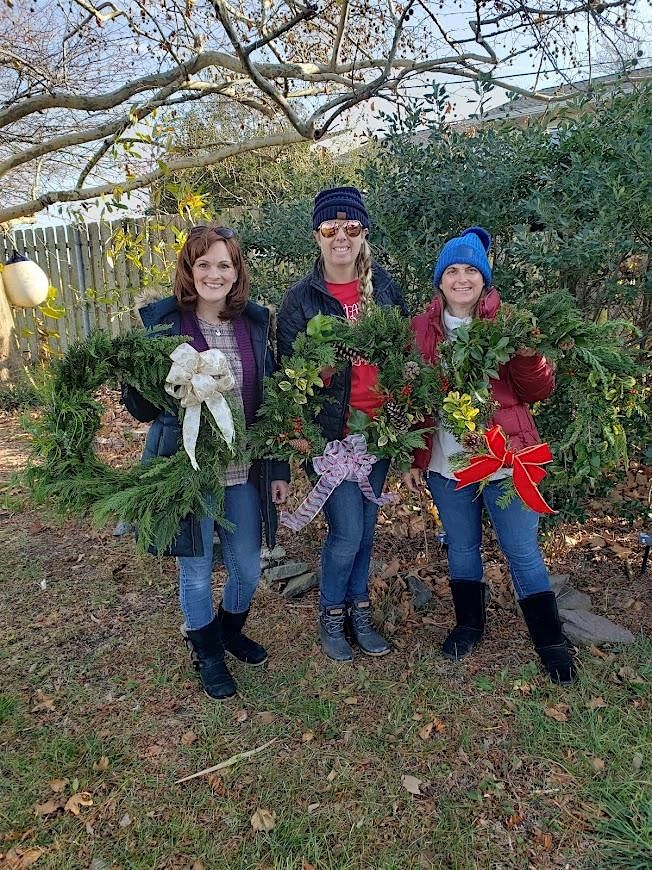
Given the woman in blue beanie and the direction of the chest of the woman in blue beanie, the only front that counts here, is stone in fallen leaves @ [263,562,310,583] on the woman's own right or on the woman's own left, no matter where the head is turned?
on the woman's own right

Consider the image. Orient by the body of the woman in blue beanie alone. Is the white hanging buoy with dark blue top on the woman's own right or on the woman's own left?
on the woman's own right

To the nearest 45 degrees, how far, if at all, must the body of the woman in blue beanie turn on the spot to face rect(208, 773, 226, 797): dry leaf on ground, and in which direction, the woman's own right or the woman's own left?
approximately 45° to the woman's own right

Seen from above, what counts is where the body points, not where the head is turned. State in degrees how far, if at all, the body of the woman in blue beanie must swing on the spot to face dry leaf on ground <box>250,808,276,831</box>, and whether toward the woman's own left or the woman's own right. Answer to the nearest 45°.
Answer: approximately 45° to the woman's own right

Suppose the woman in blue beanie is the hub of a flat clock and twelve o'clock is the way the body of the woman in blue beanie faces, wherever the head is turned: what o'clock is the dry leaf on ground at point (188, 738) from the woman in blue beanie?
The dry leaf on ground is roughly at 2 o'clock from the woman in blue beanie.

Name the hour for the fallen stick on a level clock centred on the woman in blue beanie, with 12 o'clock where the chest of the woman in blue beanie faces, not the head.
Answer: The fallen stick is roughly at 2 o'clock from the woman in blue beanie.

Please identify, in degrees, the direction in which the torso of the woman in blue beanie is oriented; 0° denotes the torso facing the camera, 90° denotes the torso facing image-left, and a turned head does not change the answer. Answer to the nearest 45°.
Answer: approximately 0°

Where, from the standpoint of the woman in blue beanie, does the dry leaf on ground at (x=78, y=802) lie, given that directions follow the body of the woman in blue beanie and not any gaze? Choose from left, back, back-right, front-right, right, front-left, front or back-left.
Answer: front-right
